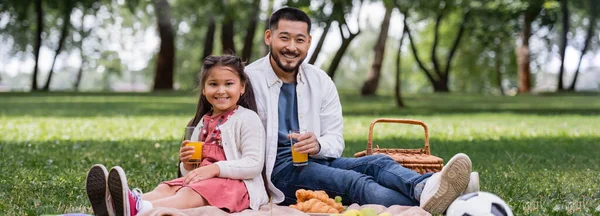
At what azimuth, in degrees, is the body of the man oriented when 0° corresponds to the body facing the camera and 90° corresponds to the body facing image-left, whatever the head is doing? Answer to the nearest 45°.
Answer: approximately 315°

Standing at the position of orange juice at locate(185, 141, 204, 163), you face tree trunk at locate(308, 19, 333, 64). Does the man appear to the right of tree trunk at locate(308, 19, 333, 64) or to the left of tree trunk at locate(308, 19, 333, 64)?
right

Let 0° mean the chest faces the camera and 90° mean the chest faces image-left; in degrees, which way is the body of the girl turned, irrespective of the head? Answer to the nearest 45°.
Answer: approximately 45°

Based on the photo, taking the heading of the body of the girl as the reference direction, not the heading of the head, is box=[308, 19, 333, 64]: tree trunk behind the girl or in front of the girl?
behind

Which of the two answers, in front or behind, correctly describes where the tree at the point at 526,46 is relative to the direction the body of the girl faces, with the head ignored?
behind

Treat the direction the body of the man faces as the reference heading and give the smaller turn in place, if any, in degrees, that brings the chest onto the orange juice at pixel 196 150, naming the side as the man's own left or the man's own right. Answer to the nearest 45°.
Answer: approximately 90° to the man's own right
